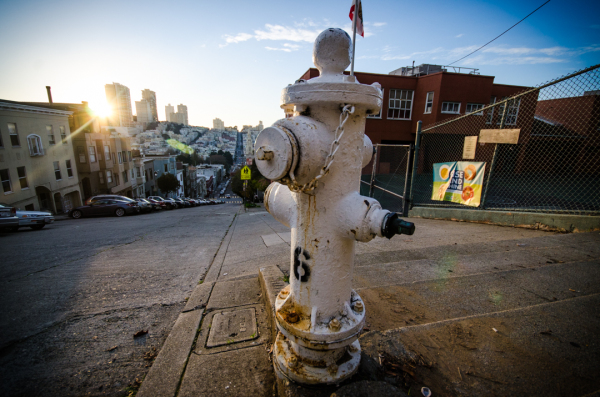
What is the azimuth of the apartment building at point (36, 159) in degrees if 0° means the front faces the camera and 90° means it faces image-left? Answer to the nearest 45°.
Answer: approximately 315°

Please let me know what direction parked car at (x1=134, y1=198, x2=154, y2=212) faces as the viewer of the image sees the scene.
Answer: facing the viewer and to the left of the viewer

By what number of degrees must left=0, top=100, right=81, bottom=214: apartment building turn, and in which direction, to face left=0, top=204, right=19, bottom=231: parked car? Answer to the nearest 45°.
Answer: approximately 45° to its right

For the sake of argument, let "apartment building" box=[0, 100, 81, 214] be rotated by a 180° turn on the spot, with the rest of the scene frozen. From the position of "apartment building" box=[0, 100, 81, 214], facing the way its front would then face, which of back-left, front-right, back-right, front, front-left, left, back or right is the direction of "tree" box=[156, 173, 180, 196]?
right

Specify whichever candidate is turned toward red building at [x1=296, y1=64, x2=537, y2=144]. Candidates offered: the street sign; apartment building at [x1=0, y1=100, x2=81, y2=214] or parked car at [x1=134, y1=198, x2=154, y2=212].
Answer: apartment building at [x1=0, y1=100, x2=81, y2=214]

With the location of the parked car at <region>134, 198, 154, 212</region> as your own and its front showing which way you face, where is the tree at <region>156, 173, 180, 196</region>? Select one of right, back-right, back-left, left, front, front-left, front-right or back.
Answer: back-right

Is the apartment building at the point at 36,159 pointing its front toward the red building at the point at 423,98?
yes

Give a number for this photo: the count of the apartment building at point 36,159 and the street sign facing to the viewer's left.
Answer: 0

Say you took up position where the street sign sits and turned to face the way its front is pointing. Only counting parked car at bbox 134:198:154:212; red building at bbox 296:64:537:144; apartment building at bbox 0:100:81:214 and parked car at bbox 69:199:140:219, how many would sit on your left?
1

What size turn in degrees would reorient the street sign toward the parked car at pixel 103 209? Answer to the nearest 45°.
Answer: approximately 90° to its right

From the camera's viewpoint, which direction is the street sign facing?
toward the camera
